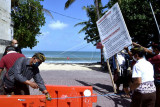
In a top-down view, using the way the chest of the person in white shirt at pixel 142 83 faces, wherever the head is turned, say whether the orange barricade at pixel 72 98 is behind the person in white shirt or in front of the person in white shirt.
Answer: in front

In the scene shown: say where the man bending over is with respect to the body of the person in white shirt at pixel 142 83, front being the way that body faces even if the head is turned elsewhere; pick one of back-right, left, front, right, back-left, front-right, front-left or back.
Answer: front-left

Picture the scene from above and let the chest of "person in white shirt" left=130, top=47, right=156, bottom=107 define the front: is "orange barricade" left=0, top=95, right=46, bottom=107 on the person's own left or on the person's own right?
on the person's own left

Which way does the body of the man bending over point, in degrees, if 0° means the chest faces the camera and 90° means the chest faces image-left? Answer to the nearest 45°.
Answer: approximately 315°

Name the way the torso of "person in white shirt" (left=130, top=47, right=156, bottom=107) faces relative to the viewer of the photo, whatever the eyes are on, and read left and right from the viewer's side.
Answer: facing away from the viewer and to the left of the viewer

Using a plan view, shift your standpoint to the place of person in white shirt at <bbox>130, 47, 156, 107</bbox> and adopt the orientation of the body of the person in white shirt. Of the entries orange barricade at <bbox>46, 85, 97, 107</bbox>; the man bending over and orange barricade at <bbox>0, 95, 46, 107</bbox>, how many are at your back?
0
